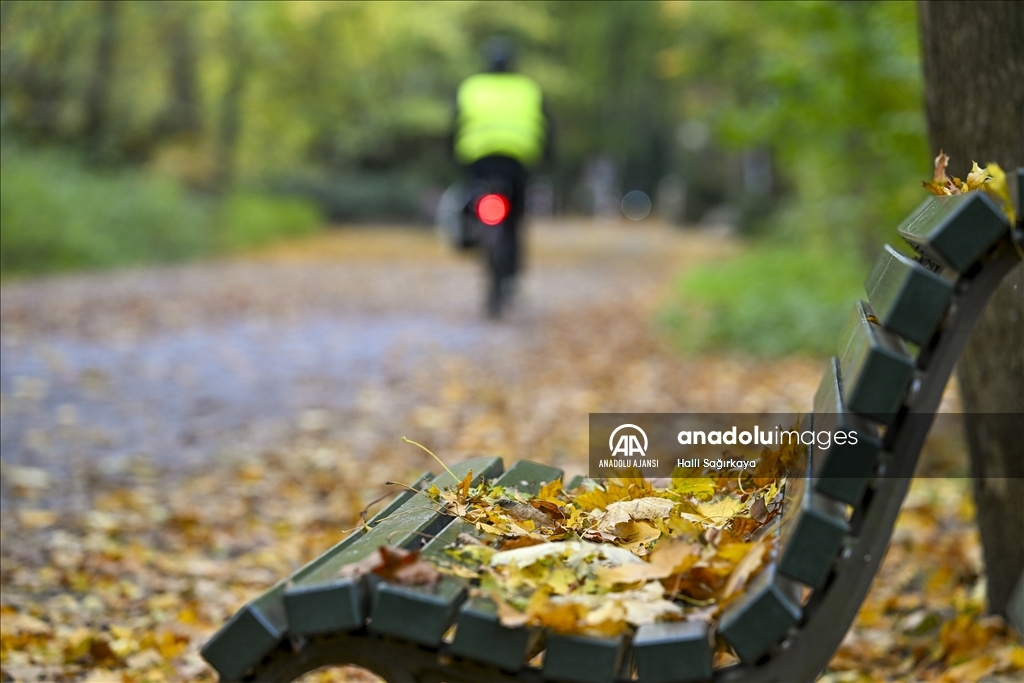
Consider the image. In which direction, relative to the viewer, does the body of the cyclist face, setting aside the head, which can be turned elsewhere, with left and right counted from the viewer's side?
facing away from the viewer

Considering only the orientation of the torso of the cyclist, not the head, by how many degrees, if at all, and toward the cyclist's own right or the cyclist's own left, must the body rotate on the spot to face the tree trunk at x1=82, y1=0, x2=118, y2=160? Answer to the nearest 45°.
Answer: approximately 45° to the cyclist's own left

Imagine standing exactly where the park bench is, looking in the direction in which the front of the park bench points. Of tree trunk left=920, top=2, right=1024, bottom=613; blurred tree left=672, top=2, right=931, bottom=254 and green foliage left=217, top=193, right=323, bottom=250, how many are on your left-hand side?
0

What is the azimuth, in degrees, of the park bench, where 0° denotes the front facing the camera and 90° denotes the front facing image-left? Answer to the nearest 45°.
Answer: approximately 90°

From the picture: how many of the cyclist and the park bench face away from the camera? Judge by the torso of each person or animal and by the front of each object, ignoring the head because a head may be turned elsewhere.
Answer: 1

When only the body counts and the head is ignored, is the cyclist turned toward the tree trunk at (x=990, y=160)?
no

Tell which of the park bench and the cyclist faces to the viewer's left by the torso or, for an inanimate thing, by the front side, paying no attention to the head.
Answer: the park bench

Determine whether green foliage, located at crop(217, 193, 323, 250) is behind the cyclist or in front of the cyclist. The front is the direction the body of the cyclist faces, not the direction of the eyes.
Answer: in front

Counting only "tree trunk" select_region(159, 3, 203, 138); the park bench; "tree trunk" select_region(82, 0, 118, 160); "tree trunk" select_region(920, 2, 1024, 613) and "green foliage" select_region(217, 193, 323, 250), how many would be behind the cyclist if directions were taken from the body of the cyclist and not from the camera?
2

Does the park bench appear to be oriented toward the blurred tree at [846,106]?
no

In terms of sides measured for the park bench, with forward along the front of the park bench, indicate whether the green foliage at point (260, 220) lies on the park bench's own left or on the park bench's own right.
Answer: on the park bench's own right

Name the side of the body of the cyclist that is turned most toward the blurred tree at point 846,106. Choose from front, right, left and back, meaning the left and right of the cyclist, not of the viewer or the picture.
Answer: right

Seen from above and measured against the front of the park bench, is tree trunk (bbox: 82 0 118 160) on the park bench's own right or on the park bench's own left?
on the park bench's own right

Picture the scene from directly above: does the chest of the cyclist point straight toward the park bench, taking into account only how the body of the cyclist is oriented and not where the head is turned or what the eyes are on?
no

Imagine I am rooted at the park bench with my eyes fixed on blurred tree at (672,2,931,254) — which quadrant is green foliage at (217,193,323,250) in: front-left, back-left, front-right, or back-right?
front-left

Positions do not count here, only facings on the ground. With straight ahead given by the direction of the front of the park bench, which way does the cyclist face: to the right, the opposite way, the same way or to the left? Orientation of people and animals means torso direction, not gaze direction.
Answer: to the right
